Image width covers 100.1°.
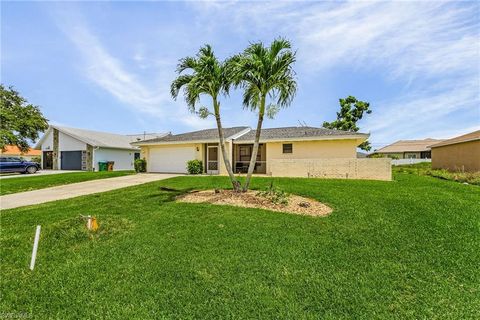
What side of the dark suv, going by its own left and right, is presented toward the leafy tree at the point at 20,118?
left

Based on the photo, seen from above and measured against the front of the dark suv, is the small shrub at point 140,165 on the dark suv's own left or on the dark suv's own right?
on the dark suv's own right

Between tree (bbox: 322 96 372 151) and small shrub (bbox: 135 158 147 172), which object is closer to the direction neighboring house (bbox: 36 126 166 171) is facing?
the small shrub

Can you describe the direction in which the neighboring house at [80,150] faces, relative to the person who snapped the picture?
facing the viewer and to the left of the viewer

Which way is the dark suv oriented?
to the viewer's right

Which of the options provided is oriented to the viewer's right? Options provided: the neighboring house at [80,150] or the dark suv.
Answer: the dark suv

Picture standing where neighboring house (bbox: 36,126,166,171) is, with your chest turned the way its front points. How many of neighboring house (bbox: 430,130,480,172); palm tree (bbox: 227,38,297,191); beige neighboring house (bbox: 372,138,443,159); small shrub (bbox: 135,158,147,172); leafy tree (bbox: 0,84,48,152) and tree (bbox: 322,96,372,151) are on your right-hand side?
1

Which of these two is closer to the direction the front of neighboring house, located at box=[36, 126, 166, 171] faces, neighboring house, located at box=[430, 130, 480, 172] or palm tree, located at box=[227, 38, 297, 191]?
the palm tree

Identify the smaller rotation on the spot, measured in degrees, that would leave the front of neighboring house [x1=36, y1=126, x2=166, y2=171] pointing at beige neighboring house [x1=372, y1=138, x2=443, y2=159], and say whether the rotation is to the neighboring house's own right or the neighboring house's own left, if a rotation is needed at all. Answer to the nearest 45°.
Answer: approximately 135° to the neighboring house's own left

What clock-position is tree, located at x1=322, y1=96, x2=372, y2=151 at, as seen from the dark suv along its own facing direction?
The tree is roughly at 1 o'clock from the dark suv.

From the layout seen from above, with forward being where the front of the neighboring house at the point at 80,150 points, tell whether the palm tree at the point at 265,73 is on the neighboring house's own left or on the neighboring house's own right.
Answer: on the neighboring house's own left
